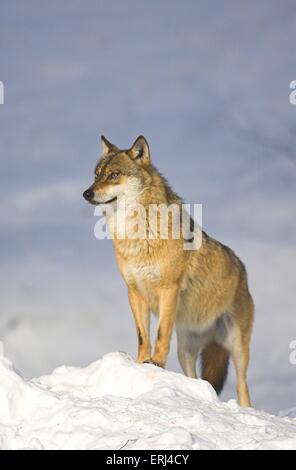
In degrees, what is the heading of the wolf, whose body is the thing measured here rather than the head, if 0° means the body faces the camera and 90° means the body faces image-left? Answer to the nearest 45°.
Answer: approximately 45°
